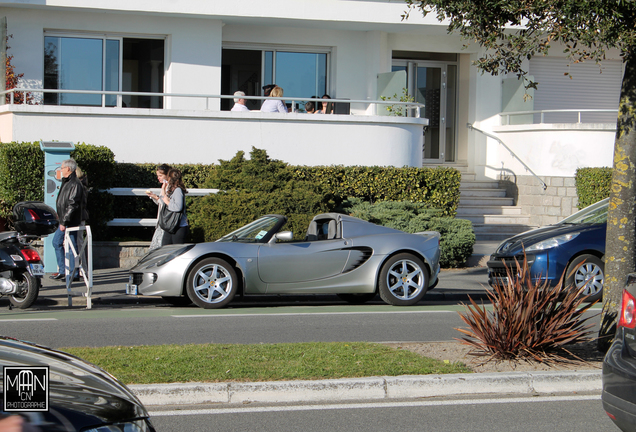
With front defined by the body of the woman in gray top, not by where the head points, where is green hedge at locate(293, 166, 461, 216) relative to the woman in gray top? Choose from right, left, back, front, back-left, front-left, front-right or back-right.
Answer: back-right

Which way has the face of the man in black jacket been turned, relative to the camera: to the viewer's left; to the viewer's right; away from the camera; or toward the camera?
to the viewer's left

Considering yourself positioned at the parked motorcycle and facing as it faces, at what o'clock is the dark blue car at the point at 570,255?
The dark blue car is roughly at 5 o'clock from the parked motorcycle.

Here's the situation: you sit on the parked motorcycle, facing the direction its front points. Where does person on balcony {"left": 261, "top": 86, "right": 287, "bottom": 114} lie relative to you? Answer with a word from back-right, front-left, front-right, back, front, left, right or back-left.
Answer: right

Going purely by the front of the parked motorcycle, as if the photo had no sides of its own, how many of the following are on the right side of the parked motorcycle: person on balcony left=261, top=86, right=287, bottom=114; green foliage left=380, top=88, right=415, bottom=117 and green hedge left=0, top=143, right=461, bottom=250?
3

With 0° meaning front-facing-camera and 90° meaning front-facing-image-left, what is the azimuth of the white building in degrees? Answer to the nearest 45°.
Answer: approximately 0°

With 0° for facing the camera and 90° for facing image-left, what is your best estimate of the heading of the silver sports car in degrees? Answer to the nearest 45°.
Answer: approximately 90°

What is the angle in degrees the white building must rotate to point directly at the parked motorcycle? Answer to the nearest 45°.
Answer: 0° — it already faces it

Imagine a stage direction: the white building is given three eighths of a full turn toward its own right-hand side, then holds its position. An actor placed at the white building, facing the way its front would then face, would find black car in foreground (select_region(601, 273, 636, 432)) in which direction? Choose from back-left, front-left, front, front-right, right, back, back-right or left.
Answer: back-left

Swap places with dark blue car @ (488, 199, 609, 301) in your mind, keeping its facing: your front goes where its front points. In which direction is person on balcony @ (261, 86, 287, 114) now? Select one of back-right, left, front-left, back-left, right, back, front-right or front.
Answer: right

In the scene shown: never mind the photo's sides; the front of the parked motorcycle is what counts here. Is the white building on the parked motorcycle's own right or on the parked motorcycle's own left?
on the parked motorcycle's own right
